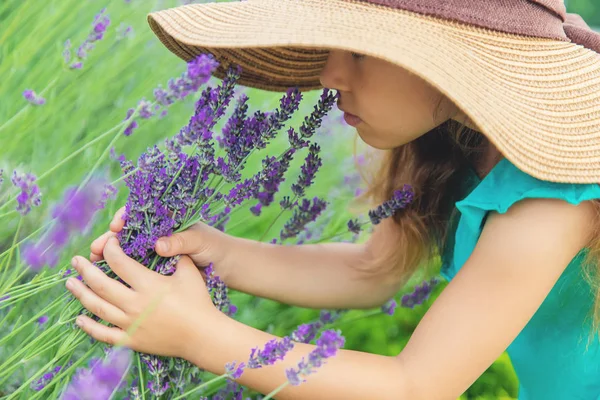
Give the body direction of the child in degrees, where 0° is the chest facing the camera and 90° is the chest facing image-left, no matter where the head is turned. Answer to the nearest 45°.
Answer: approximately 90°

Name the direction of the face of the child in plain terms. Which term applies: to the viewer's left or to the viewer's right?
to the viewer's left
